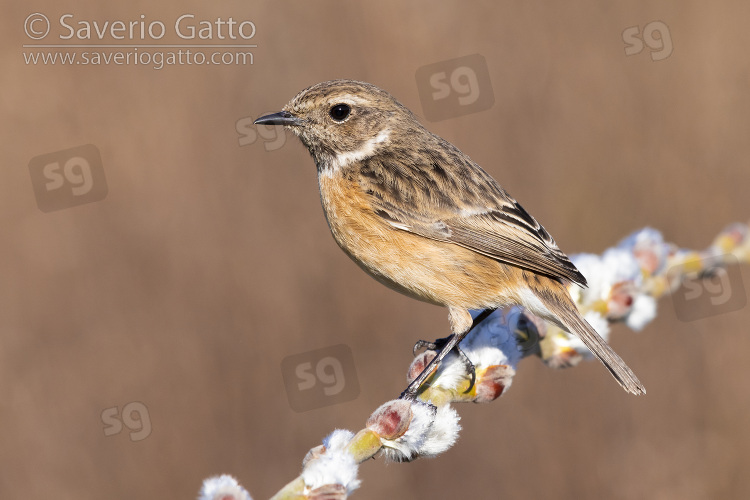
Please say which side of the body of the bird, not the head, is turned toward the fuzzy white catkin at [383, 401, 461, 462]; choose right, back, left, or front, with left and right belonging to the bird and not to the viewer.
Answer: left

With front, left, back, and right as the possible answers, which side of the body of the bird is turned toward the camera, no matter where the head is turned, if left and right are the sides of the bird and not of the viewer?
left
